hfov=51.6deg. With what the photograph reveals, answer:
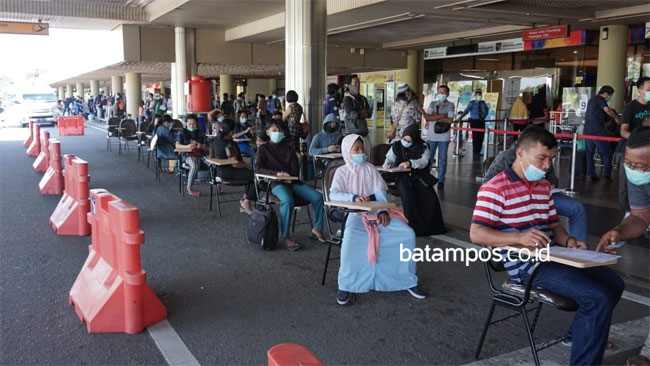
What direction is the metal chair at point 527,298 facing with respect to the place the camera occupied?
facing the viewer and to the right of the viewer

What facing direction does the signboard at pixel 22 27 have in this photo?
toward the camera

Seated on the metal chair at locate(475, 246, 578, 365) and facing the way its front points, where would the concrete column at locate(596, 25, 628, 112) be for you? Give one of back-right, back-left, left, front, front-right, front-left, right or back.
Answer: back-left

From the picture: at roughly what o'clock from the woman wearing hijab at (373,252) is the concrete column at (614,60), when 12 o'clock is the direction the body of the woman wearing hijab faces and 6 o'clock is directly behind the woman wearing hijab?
The concrete column is roughly at 7 o'clock from the woman wearing hijab.

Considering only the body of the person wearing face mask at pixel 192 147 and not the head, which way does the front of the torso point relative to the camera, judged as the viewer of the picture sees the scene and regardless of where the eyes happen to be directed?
toward the camera

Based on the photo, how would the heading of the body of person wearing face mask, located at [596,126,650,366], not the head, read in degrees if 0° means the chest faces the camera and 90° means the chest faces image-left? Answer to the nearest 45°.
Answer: approximately 45°

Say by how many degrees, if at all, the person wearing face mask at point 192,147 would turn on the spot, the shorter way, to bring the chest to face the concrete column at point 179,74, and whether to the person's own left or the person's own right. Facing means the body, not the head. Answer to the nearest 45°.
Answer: approximately 180°

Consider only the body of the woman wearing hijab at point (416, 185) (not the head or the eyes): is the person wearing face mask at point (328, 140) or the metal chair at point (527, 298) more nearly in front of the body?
the metal chair

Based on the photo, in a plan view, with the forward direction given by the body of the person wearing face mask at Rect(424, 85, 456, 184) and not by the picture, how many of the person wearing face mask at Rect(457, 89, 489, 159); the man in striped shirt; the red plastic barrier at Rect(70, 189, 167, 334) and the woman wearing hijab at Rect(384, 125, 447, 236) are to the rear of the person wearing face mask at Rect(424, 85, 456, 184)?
1
